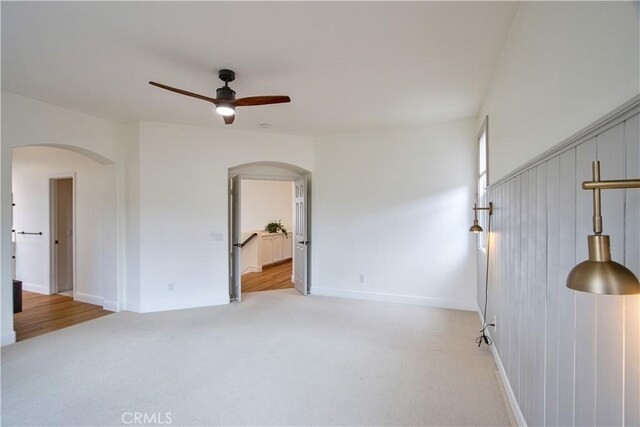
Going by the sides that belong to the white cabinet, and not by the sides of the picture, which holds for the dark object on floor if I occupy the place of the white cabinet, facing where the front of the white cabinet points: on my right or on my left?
on my right

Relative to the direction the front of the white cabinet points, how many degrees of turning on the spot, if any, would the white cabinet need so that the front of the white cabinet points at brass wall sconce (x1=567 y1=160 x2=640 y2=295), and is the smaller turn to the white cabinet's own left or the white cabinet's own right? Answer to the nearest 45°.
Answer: approximately 45° to the white cabinet's own right

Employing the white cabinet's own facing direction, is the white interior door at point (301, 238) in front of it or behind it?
in front

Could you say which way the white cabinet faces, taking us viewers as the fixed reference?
facing the viewer and to the right of the viewer

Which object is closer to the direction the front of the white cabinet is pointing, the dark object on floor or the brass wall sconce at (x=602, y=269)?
the brass wall sconce

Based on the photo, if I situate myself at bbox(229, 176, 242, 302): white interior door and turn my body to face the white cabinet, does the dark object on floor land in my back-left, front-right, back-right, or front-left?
back-left

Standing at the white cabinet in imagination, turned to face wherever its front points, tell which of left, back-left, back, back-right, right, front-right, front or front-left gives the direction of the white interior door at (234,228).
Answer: front-right
